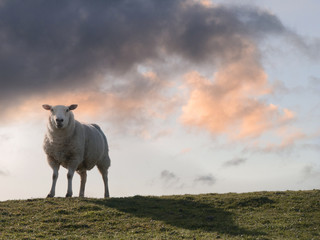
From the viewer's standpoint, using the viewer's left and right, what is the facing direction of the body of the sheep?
facing the viewer and to the left of the viewer
